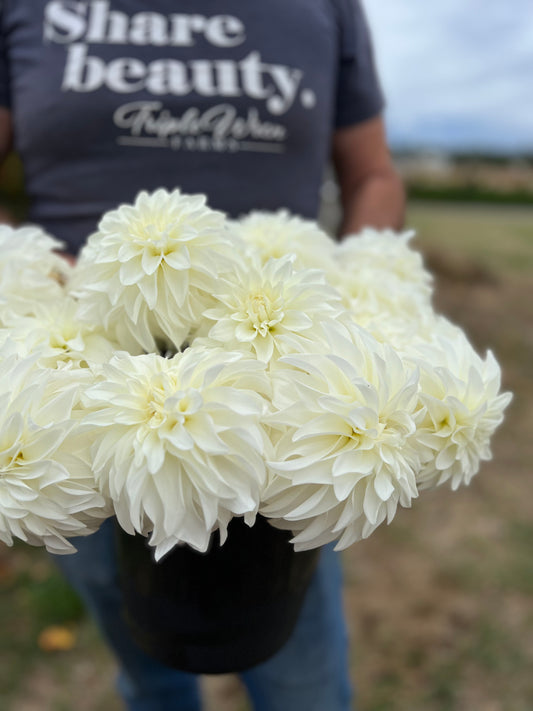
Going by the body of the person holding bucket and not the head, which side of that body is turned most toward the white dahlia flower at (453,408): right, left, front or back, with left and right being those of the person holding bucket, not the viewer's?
front

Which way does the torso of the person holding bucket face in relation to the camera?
toward the camera
